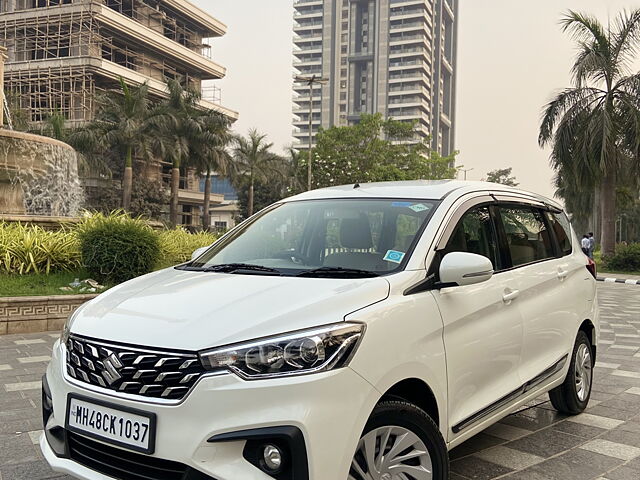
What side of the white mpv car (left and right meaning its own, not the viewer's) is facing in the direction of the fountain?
right

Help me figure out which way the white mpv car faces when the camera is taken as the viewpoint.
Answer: facing the viewer and to the left of the viewer

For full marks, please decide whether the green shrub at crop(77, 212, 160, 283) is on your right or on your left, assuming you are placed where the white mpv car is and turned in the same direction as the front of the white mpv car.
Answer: on your right

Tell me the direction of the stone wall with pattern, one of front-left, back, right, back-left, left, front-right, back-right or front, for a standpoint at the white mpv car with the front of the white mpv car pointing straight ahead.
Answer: right

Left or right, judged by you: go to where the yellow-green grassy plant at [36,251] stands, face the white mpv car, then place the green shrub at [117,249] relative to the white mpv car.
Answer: left

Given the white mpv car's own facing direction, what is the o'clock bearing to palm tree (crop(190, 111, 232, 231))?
The palm tree is roughly at 4 o'clock from the white mpv car.

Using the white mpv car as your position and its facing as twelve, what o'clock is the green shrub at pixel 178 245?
The green shrub is roughly at 4 o'clock from the white mpv car.

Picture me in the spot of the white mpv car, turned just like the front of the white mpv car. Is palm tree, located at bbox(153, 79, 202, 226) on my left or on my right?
on my right

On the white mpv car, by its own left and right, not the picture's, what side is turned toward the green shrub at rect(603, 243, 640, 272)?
back

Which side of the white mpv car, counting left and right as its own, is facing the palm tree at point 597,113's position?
back

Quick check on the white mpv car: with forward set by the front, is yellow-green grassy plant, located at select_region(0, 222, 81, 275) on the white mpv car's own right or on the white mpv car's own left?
on the white mpv car's own right

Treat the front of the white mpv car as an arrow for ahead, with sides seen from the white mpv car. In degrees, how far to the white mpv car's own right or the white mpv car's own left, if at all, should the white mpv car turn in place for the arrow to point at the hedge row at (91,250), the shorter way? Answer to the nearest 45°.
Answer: approximately 90° to the white mpv car's own right
